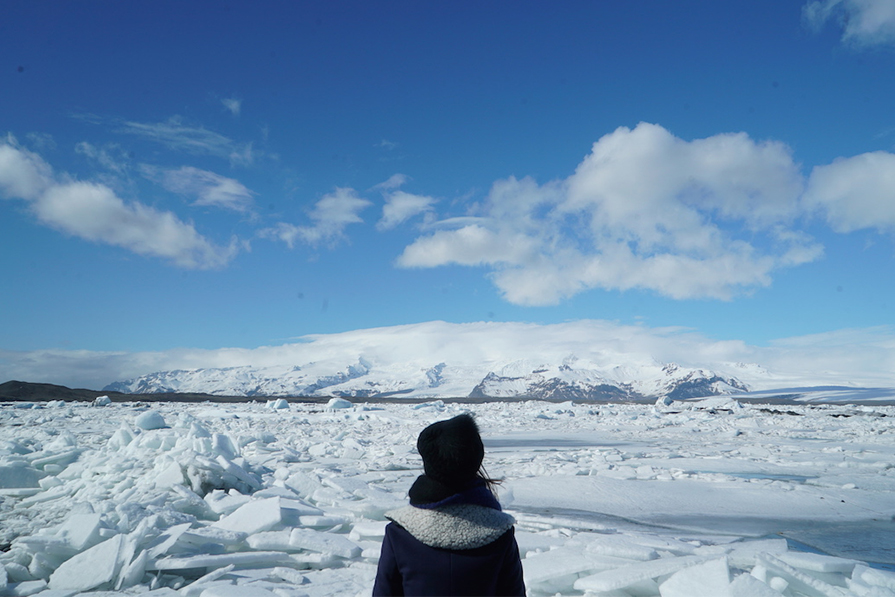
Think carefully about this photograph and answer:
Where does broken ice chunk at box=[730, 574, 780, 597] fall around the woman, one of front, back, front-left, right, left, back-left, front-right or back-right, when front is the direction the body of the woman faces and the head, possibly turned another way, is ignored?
front-right

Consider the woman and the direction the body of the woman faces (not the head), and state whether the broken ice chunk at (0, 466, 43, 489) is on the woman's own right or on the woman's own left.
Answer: on the woman's own left

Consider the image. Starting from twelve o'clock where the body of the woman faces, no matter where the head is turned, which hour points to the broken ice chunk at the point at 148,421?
The broken ice chunk is roughly at 11 o'clock from the woman.

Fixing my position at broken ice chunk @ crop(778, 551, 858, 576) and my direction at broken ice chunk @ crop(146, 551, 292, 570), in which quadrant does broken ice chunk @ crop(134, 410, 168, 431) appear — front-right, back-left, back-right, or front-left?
front-right

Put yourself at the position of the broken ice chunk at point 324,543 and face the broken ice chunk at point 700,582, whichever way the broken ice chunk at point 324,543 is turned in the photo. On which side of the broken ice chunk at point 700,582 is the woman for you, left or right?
right

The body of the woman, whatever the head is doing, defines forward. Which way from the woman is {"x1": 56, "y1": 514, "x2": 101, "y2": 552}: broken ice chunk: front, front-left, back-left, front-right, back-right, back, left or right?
front-left

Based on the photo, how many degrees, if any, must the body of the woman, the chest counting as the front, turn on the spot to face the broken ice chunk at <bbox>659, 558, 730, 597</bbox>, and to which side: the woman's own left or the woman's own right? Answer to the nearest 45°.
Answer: approximately 45° to the woman's own right

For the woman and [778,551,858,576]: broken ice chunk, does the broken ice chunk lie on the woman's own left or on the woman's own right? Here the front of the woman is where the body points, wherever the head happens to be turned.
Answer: on the woman's own right

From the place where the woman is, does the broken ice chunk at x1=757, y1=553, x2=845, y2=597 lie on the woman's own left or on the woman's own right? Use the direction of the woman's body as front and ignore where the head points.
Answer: on the woman's own right

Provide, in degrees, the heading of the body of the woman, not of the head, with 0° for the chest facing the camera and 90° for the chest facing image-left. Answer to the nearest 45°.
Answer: approximately 180°

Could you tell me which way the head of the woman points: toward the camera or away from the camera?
away from the camera

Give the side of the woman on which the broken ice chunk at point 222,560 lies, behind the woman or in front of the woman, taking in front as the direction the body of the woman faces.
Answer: in front

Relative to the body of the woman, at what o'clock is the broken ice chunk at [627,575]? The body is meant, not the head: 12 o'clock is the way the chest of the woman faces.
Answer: The broken ice chunk is roughly at 1 o'clock from the woman.

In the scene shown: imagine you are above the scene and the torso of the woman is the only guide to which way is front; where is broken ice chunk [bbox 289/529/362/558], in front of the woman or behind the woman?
in front

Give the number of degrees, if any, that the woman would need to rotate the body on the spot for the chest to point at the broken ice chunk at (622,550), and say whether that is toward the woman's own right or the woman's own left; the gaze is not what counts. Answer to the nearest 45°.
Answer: approximately 45° to the woman's own right
